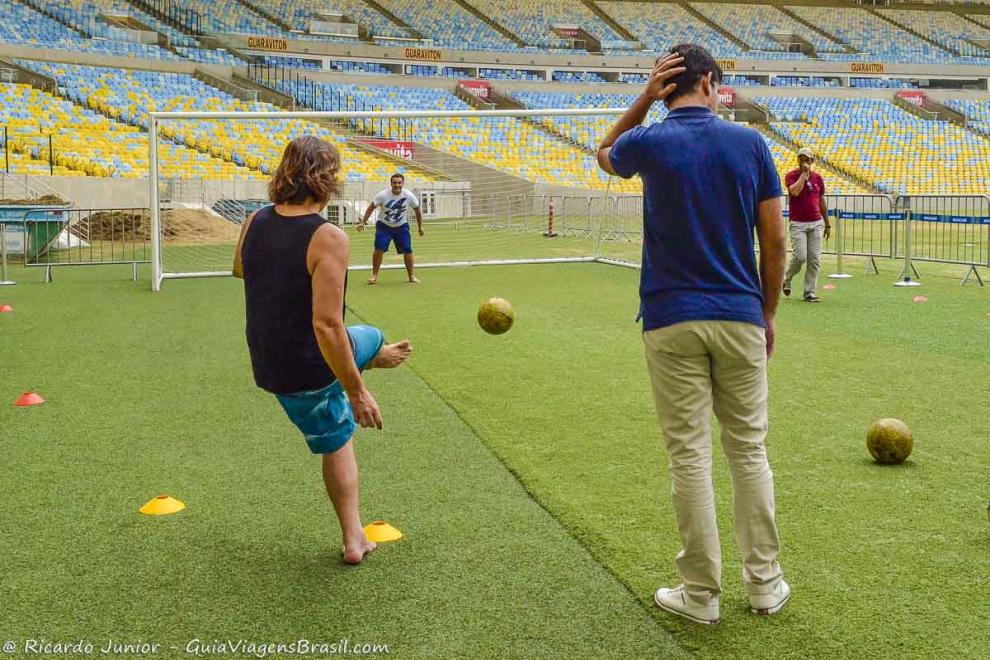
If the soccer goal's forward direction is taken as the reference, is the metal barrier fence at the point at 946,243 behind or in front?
in front

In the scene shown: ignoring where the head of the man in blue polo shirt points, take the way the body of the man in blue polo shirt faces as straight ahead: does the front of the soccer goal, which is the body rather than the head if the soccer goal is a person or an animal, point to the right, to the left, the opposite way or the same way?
the opposite way

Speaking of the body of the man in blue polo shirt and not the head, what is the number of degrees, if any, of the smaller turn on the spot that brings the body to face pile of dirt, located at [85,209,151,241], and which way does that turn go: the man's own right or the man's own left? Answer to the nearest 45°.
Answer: approximately 45° to the man's own left

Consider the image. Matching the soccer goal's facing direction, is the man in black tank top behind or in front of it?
in front

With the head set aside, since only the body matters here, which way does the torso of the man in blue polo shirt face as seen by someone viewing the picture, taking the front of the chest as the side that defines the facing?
away from the camera

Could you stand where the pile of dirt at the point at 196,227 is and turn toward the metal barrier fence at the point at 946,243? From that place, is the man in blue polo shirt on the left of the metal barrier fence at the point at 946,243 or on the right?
right

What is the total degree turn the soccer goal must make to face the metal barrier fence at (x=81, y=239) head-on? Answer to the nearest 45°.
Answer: approximately 45° to its right

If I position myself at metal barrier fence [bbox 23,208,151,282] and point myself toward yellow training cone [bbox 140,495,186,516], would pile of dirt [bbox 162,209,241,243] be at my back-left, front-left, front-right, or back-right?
back-left

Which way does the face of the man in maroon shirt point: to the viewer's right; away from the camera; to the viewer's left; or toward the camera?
toward the camera

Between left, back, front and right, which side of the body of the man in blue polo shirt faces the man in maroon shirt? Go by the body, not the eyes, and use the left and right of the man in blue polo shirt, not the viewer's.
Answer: front

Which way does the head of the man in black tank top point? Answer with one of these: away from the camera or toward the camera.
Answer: away from the camera

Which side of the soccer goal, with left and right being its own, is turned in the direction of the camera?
front

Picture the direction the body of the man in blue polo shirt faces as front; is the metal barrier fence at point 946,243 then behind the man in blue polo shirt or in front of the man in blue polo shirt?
in front

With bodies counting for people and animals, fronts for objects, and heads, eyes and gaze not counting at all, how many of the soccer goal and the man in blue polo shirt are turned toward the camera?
1

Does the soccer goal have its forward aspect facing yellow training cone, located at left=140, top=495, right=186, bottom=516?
yes
